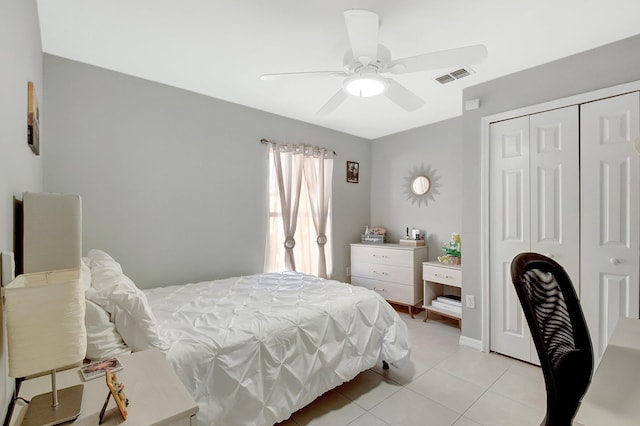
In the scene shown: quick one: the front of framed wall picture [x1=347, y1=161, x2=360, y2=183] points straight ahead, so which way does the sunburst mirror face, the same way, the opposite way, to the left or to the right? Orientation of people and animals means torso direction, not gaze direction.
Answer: to the right

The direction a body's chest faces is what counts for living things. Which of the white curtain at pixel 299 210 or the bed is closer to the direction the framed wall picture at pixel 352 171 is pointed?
the bed

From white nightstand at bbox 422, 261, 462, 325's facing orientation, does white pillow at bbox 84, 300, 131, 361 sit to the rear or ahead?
ahead

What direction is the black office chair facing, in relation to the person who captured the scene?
facing away from the viewer and to the right of the viewer

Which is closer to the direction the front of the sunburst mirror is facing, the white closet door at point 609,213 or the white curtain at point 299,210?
the white curtain

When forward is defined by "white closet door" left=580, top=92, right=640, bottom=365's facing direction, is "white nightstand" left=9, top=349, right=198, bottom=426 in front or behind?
in front

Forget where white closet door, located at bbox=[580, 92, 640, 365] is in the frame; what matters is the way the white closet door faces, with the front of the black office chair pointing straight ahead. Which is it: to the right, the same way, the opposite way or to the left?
the opposite way

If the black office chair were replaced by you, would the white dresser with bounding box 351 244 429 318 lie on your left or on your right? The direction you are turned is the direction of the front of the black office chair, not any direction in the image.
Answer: on your left

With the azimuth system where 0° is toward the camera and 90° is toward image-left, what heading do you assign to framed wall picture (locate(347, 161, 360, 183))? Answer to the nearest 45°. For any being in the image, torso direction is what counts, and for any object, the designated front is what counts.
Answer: approximately 315°

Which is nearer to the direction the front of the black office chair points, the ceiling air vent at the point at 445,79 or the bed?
the ceiling air vent
